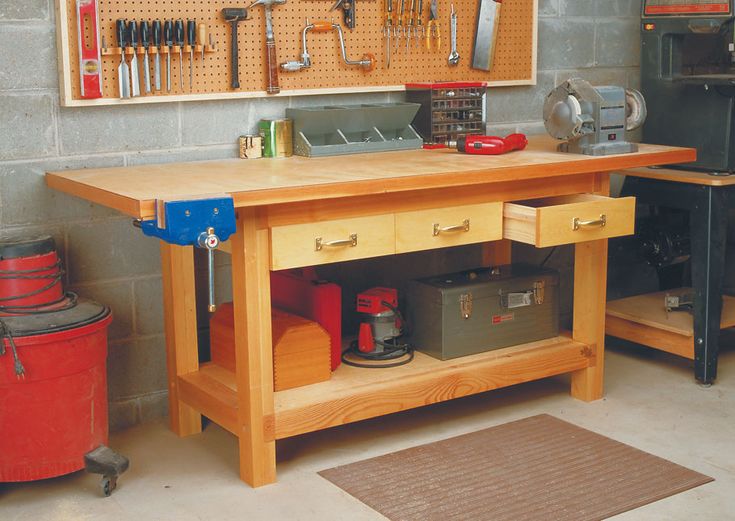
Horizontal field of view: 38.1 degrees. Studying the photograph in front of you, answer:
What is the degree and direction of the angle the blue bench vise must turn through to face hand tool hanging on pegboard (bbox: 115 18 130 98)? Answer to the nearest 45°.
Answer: approximately 135° to its left

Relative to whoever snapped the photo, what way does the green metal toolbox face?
facing the viewer and to the right of the viewer

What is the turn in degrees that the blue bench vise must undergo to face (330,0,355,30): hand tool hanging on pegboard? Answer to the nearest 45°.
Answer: approximately 90° to its left

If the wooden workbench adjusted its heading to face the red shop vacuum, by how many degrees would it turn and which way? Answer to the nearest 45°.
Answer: approximately 135° to its right

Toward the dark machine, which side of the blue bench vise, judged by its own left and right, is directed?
left

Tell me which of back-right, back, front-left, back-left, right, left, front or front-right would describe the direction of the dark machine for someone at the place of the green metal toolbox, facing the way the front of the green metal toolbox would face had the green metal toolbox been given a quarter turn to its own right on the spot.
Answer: back

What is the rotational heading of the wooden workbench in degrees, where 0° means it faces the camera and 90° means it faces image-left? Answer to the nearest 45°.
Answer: approximately 315°

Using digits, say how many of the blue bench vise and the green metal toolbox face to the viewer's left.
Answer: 0

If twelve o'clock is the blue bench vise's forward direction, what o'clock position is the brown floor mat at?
The brown floor mat is roughly at 10 o'clock from the blue bench vise.

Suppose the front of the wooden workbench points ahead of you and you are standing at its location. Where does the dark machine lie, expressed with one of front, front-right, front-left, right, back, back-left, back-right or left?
left

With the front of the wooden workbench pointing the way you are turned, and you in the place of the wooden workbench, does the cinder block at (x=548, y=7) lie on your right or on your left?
on your left

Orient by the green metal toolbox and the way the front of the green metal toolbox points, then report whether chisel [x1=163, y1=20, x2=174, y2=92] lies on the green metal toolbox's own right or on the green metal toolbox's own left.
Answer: on the green metal toolbox's own right

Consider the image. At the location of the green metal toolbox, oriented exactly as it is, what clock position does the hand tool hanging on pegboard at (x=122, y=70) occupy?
The hand tool hanging on pegboard is roughly at 4 o'clock from the green metal toolbox.
